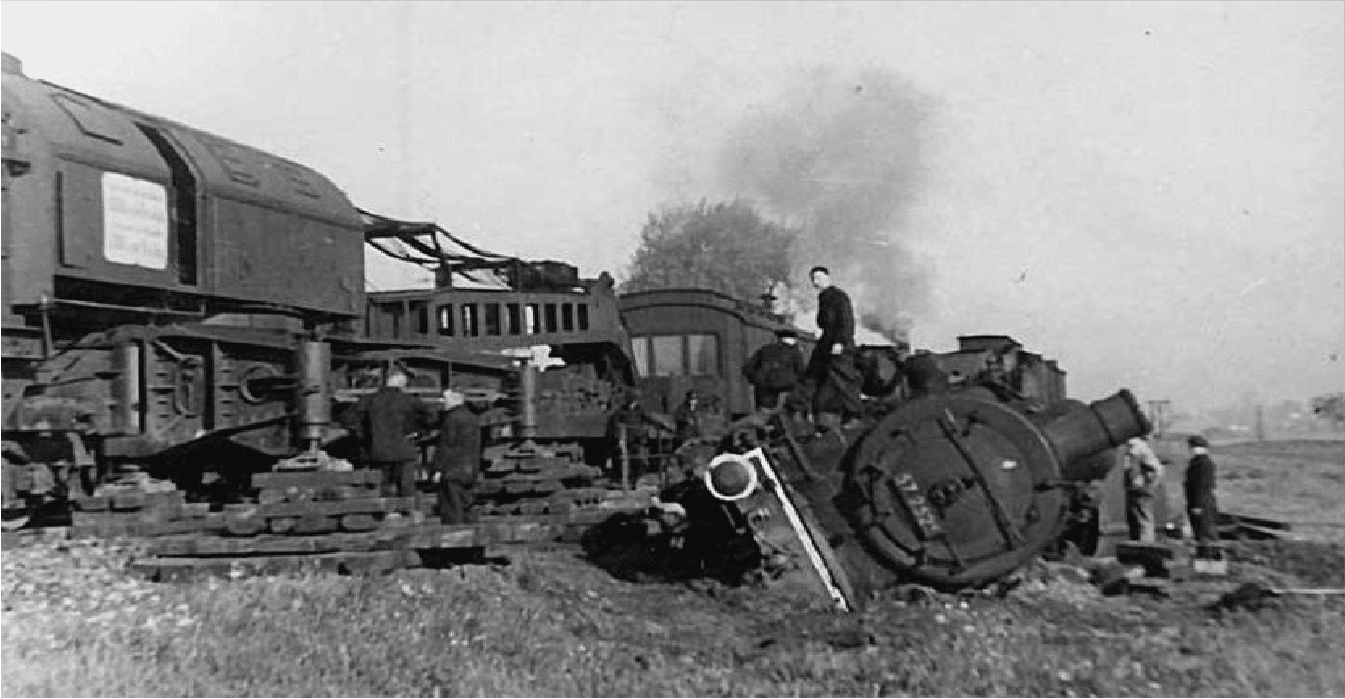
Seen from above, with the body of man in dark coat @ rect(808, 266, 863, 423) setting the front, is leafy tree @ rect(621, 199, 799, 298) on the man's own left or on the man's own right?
on the man's own right

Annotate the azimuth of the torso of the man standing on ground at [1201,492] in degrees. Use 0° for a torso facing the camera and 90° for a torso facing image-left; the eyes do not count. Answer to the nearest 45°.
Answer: approximately 45°

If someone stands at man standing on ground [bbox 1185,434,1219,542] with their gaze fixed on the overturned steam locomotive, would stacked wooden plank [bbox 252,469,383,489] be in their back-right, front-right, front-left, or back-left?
front-right

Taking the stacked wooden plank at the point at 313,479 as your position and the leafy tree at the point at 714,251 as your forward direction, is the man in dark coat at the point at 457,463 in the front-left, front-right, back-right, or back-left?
front-right

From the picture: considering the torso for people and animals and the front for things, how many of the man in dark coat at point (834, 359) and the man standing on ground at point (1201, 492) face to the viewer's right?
0

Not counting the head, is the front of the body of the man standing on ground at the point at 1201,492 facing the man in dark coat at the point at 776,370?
yes

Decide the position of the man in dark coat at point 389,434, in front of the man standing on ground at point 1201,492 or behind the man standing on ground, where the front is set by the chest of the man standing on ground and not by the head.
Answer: in front
